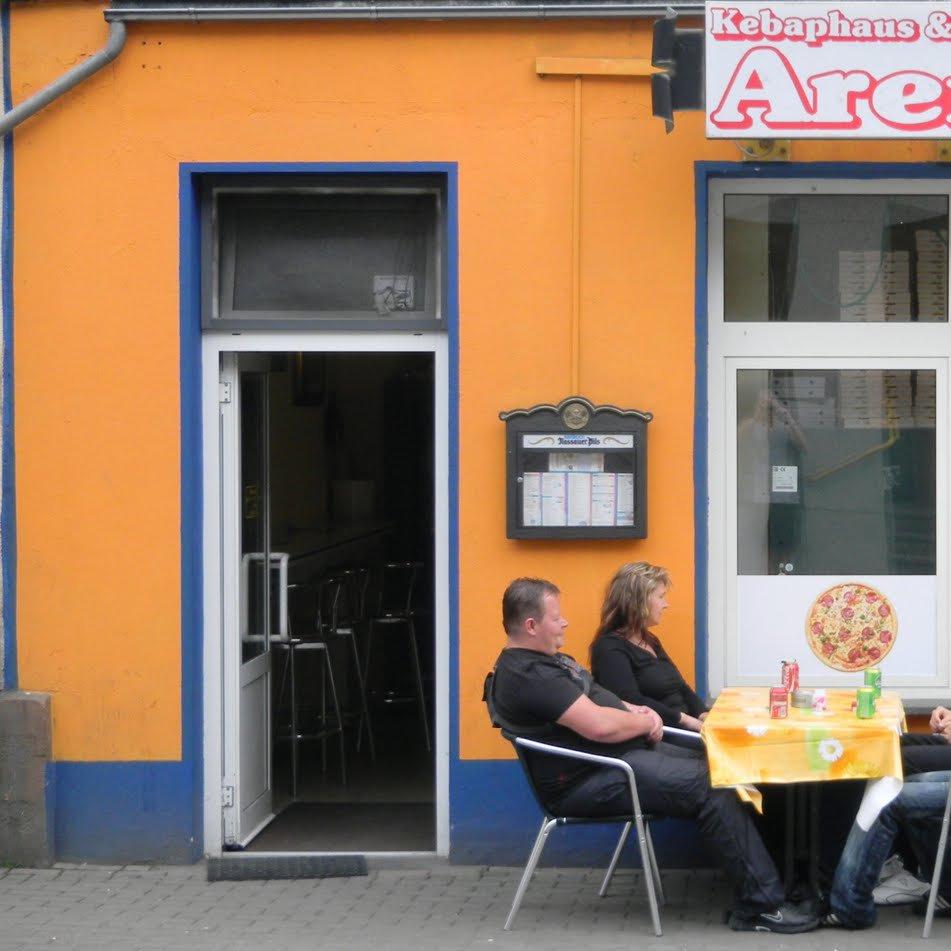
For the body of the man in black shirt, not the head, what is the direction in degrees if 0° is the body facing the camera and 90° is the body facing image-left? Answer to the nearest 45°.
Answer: approximately 270°

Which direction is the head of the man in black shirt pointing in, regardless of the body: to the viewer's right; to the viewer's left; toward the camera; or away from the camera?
to the viewer's right

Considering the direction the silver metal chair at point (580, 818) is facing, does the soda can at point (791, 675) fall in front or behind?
in front

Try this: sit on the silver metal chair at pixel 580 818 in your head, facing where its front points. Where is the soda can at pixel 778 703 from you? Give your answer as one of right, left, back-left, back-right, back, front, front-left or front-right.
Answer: front

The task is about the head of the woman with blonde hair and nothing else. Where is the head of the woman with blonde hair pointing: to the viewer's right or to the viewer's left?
to the viewer's right

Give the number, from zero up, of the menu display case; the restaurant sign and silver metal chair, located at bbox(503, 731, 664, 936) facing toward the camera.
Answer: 2

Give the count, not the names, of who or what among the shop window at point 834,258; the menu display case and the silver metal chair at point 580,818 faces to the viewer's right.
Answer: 1

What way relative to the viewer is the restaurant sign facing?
toward the camera

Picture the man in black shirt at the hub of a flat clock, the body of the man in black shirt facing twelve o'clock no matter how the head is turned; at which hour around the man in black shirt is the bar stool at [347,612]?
The bar stool is roughly at 8 o'clock from the man in black shirt.

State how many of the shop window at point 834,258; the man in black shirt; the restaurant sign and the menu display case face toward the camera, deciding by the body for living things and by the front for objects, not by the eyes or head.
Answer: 3

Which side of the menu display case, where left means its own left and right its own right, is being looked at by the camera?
front

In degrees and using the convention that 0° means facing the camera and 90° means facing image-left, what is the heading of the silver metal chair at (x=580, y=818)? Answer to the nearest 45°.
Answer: approximately 270°
